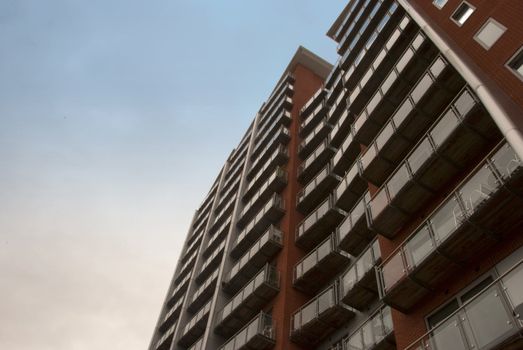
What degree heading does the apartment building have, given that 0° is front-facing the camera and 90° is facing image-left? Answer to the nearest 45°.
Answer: approximately 45°
